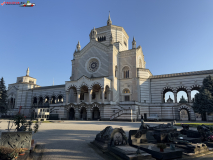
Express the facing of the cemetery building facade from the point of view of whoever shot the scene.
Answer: facing the viewer and to the left of the viewer

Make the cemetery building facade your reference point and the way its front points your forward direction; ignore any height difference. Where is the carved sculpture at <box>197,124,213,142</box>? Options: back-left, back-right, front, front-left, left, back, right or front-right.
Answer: front-left

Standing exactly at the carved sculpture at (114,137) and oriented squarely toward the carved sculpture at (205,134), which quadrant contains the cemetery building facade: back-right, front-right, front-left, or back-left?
front-left

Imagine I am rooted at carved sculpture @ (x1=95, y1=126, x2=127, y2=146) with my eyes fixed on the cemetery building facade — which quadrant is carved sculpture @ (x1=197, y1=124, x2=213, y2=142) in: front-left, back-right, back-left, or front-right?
front-right

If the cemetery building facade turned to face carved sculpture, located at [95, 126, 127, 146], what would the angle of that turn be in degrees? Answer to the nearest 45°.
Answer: approximately 45° to its left
